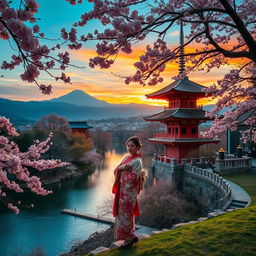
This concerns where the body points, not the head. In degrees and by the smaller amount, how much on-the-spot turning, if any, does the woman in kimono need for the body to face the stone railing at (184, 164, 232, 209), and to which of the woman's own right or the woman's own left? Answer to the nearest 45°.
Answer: approximately 180°

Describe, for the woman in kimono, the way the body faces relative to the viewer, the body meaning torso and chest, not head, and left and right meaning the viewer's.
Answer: facing the viewer and to the left of the viewer

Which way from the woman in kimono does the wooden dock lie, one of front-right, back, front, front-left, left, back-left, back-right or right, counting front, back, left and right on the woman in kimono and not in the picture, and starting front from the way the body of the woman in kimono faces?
back-right

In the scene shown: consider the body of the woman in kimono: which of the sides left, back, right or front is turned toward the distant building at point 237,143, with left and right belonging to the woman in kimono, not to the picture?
back

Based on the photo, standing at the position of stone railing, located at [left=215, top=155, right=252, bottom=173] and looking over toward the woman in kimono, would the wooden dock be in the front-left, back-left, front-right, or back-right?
front-right

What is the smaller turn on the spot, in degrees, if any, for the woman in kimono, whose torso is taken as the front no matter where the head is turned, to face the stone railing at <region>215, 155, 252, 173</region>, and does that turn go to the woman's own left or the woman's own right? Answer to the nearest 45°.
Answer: approximately 180°
